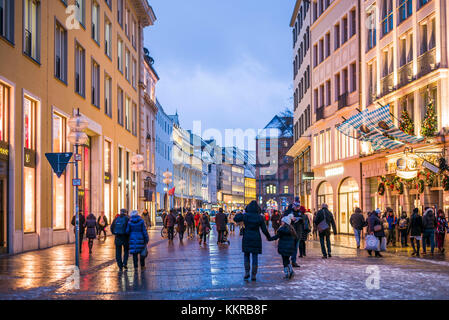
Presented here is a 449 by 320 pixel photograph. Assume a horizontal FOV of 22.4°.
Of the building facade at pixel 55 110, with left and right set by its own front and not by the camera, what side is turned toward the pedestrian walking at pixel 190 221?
left

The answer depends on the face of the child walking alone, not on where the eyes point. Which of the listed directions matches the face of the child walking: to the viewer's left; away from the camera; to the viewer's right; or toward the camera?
away from the camera

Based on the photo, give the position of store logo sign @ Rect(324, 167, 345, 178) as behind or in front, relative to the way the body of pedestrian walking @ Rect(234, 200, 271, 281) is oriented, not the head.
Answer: in front

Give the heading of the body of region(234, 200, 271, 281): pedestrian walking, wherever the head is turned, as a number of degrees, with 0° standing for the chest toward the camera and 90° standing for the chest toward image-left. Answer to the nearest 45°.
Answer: approximately 180°

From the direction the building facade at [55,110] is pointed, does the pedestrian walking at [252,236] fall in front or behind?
in front

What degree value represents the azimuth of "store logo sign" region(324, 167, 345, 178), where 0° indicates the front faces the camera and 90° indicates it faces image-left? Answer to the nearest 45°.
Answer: approximately 45°
